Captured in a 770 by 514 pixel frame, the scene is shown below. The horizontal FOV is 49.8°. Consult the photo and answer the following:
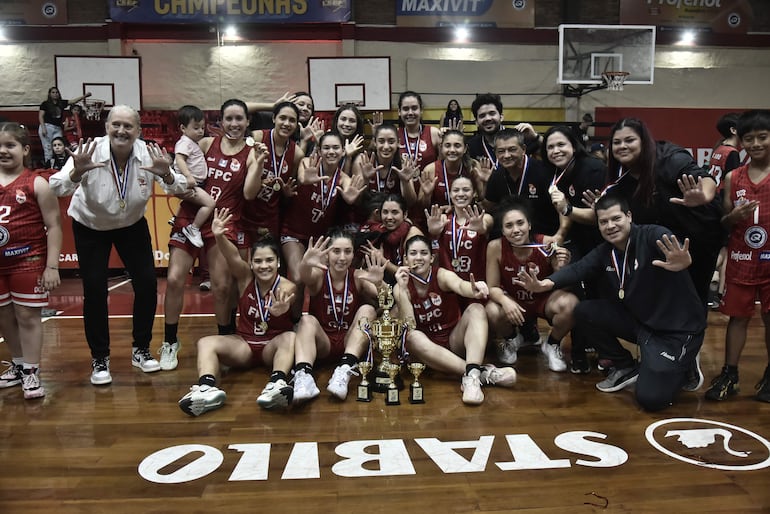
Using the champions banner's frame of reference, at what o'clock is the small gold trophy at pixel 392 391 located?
The small gold trophy is roughly at 12 o'clock from the champions banner.

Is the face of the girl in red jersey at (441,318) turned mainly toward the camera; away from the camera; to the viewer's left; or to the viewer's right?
toward the camera

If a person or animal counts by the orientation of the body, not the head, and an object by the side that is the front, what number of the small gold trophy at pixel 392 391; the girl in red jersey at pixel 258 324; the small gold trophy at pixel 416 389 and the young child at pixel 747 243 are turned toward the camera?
4

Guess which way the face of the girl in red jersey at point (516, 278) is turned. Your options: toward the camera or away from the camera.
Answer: toward the camera

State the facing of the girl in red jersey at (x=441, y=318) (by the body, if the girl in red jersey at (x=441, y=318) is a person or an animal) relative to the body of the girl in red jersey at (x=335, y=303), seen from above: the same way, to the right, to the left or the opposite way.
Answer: the same way

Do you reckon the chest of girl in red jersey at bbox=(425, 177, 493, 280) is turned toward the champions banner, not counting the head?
no

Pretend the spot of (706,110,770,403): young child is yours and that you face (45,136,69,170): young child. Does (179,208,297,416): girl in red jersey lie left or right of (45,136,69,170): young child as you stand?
left

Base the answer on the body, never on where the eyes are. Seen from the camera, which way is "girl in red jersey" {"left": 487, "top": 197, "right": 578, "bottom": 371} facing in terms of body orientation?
toward the camera

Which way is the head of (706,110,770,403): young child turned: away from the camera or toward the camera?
toward the camera

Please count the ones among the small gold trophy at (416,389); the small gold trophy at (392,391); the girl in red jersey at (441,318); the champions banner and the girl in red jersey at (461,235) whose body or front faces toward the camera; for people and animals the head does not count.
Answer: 5

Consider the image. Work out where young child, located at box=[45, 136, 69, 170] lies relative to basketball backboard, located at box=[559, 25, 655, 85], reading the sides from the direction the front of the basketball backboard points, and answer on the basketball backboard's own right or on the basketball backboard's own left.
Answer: on the basketball backboard's own right

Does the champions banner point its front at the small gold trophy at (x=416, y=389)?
yes

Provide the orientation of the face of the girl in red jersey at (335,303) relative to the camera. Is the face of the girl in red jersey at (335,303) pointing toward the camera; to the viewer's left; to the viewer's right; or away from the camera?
toward the camera

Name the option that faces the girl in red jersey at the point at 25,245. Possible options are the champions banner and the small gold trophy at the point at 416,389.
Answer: the champions banner

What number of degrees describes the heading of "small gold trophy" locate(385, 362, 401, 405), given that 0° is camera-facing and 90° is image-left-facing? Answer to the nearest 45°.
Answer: approximately 0°

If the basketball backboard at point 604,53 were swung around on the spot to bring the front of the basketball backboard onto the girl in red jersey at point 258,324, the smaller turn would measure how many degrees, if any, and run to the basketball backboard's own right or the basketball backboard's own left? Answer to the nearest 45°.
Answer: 0° — it already faces them

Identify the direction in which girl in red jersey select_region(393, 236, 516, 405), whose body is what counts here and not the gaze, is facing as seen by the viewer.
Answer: toward the camera

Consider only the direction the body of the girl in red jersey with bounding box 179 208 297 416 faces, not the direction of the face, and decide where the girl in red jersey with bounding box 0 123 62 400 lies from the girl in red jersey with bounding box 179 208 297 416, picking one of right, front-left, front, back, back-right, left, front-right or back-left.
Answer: right

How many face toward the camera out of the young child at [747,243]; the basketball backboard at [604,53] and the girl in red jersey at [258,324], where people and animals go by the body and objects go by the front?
3

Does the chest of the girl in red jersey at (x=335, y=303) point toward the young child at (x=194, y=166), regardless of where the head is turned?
no
